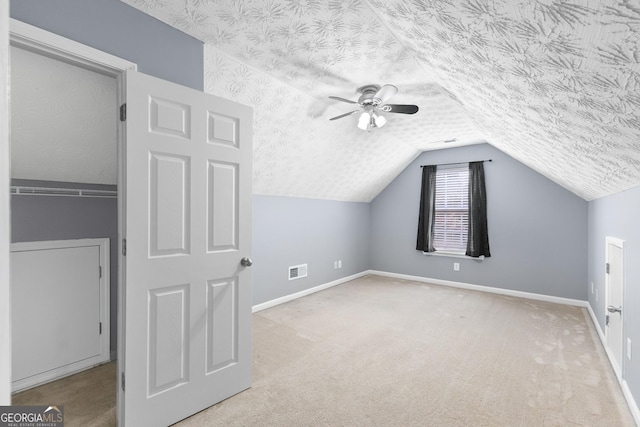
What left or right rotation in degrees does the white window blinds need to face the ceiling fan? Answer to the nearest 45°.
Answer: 0° — it already faces it

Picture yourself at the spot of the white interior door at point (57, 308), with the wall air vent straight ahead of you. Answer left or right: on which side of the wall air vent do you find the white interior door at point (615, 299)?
right

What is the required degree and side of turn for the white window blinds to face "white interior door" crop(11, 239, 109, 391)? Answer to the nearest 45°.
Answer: approximately 45° to its right

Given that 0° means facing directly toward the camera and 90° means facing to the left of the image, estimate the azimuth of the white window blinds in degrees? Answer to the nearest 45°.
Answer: approximately 0°

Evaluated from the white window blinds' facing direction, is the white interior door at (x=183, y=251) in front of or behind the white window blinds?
in front

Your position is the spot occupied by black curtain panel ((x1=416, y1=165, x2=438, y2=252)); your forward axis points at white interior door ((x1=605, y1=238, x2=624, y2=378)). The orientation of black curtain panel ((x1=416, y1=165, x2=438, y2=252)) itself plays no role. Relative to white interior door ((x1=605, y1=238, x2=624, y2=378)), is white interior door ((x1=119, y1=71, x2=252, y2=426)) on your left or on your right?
right

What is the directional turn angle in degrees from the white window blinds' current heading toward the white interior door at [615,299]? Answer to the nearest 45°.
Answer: approximately 45° to its left
